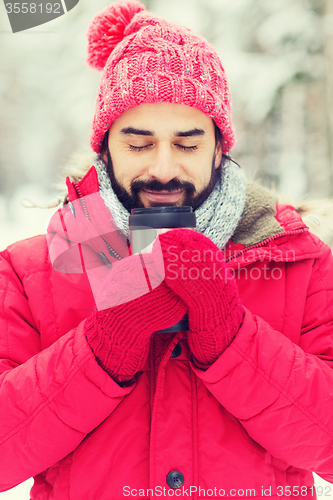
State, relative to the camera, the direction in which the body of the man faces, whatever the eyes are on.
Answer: toward the camera

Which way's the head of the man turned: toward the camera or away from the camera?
toward the camera
